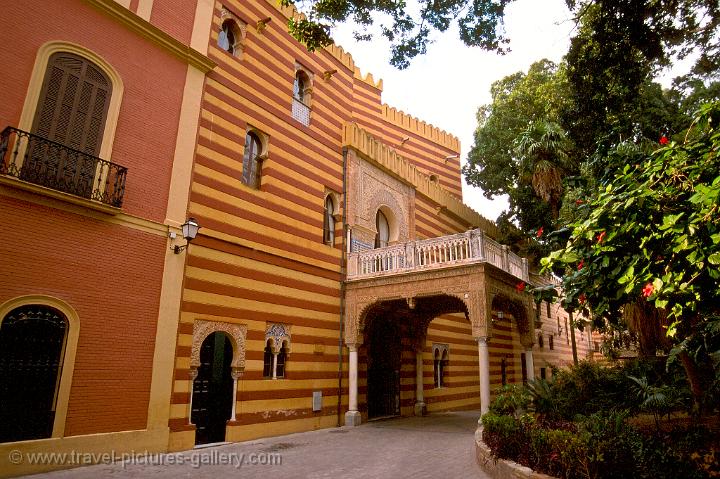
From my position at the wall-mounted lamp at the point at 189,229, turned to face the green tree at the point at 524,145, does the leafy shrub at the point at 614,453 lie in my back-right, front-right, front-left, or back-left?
front-right

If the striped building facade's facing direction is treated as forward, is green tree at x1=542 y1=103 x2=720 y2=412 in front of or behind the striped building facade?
in front

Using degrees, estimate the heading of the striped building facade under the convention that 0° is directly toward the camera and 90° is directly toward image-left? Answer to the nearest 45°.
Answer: approximately 315°

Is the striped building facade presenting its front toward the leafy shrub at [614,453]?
yes

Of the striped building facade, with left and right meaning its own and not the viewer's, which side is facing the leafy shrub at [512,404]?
front

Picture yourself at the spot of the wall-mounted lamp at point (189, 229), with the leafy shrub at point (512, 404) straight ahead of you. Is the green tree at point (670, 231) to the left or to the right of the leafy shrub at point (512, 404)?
right

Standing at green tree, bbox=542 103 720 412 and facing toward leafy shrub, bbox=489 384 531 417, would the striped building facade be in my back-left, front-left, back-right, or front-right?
front-left

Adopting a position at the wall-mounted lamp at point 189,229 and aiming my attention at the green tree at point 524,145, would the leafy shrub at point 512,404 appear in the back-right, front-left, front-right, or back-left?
front-right

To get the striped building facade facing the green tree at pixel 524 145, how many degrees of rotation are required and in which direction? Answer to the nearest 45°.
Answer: approximately 90° to its left

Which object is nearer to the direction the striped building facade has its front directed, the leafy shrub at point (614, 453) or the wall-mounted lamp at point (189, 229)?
the leafy shrub
